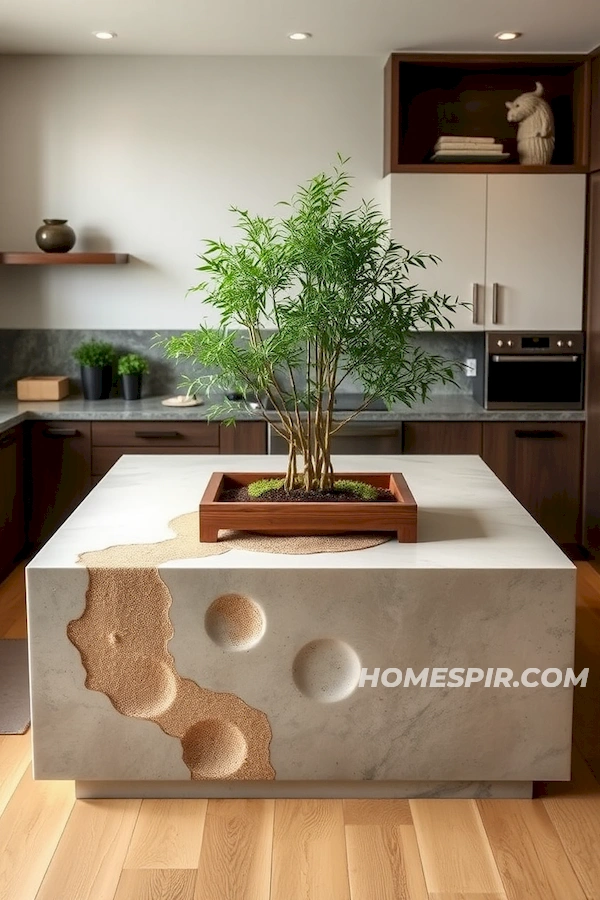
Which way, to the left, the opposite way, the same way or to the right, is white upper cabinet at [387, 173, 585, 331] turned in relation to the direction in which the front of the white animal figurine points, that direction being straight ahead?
to the left

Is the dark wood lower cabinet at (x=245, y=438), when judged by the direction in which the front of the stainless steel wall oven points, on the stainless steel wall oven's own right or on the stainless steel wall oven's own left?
on the stainless steel wall oven's own right

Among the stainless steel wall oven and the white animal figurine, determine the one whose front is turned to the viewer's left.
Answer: the white animal figurine

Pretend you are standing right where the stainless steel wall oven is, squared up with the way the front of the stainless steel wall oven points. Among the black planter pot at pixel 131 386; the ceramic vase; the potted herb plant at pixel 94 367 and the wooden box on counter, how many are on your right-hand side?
4

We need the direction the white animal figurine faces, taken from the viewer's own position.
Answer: facing to the left of the viewer

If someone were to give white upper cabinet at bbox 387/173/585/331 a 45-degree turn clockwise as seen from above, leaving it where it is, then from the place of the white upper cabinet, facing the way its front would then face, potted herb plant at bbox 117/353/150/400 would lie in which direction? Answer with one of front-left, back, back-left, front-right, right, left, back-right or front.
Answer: front-right

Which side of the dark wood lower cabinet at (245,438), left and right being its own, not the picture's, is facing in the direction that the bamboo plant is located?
front

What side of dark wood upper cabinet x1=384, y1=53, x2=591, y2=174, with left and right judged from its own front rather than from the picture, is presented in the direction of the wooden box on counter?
right

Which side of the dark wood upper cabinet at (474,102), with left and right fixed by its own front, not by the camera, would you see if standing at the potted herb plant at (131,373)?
right
